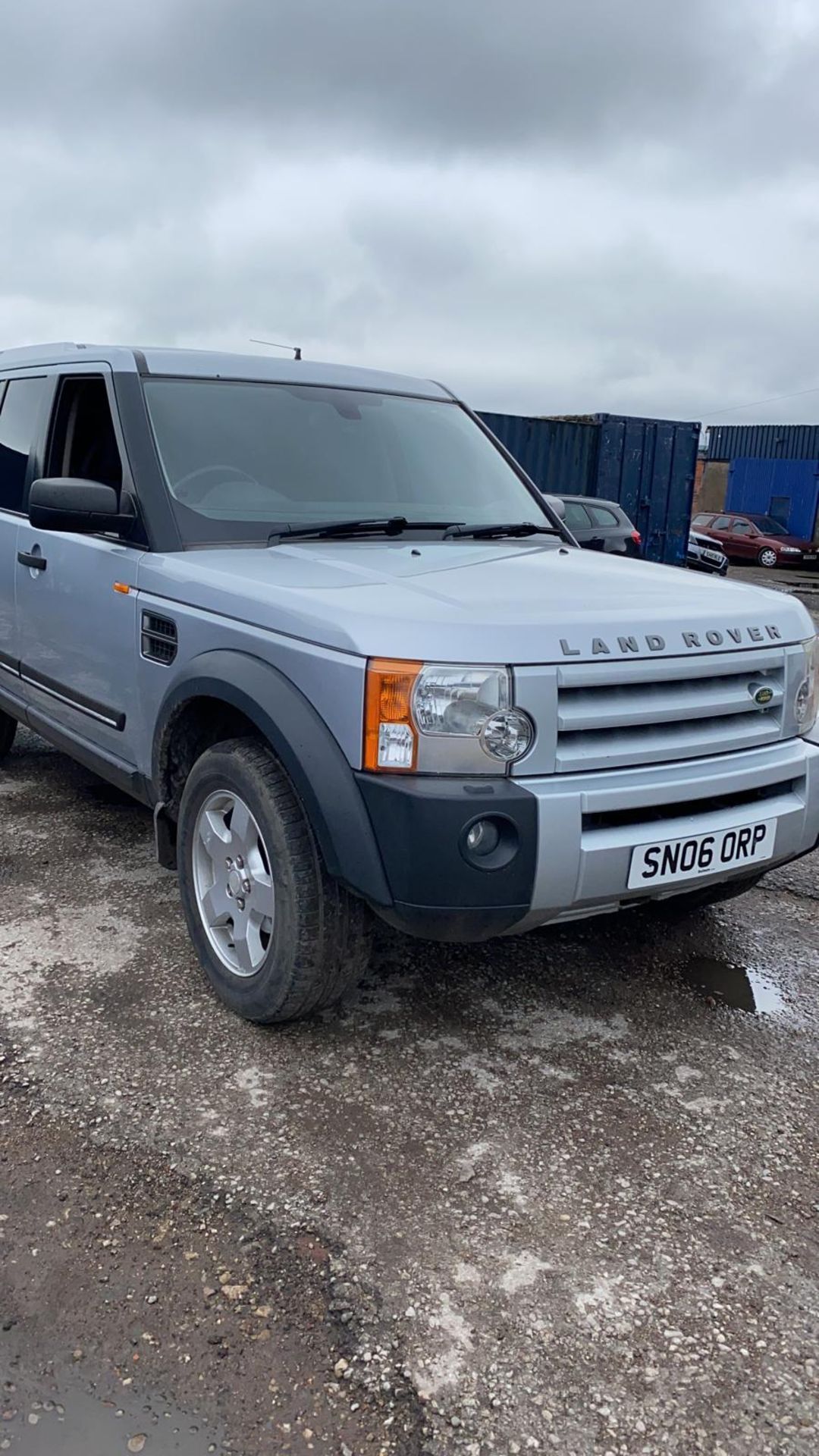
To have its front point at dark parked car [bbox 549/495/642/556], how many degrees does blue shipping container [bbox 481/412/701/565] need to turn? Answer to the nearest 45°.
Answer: approximately 45° to its right

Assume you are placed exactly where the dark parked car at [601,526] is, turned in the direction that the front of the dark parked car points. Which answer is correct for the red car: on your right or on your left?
on your right

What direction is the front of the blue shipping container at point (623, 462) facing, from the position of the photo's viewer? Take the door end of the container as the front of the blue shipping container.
facing the viewer and to the right of the viewer

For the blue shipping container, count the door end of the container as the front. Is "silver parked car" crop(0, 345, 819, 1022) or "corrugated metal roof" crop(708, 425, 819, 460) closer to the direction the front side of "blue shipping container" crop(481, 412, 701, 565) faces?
the silver parked car

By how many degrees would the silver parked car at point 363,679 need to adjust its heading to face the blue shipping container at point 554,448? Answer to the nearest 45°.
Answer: approximately 135° to its left

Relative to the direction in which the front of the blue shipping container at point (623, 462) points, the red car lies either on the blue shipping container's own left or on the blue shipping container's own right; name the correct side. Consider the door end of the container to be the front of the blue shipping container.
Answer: on the blue shipping container's own left
